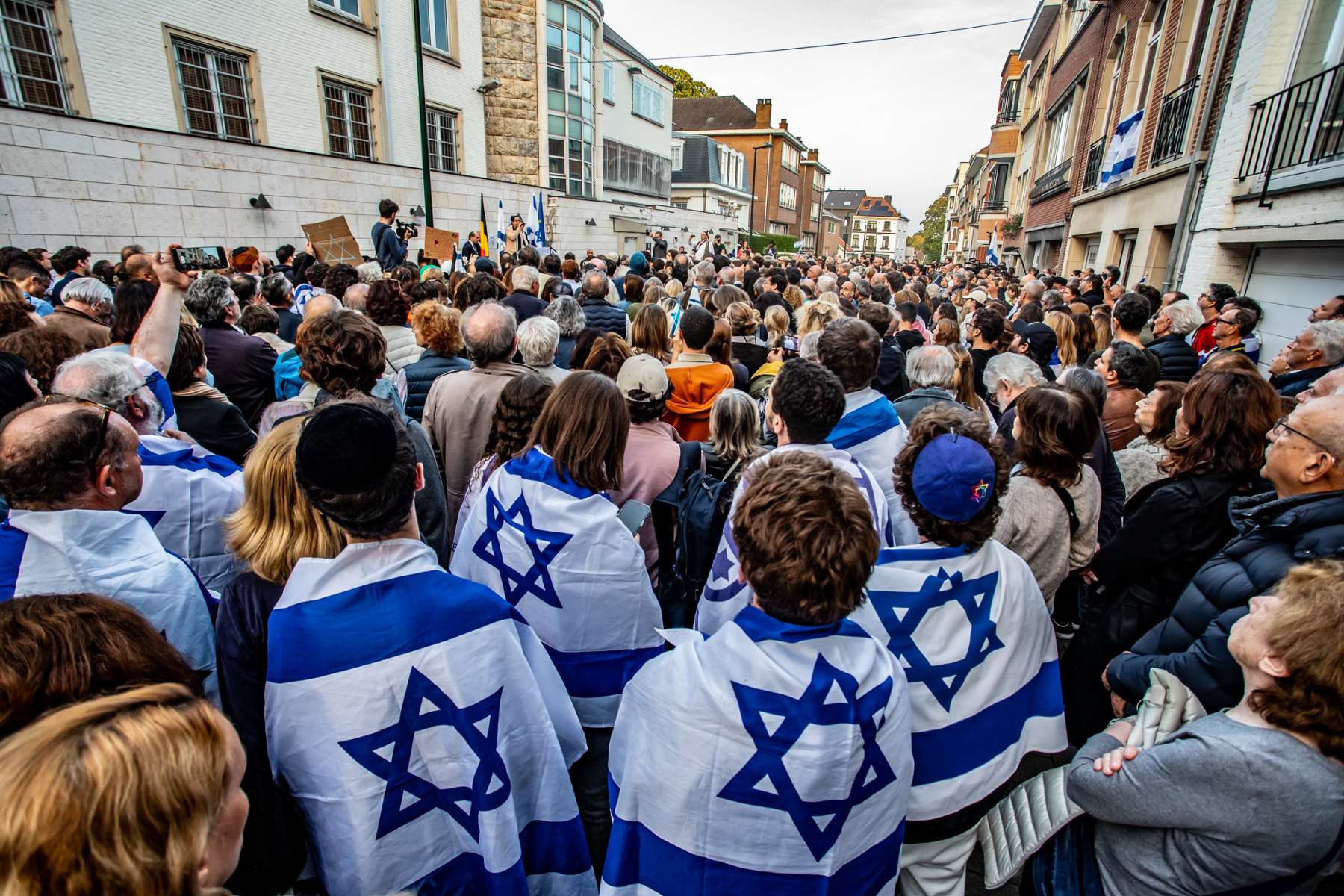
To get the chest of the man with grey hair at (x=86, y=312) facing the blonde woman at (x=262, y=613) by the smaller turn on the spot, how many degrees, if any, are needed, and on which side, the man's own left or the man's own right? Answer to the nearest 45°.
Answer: approximately 135° to the man's own right

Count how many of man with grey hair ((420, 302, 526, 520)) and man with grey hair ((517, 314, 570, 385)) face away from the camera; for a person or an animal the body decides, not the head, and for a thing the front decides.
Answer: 2

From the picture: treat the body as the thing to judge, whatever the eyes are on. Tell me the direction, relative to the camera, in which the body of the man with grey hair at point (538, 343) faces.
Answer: away from the camera

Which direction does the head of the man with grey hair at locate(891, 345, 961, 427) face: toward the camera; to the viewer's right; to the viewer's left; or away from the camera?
away from the camera

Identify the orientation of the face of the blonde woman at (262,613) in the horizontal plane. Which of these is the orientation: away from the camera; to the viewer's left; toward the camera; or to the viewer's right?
away from the camera

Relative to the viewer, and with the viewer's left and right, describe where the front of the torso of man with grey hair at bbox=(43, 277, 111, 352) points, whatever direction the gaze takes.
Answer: facing away from the viewer and to the right of the viewer

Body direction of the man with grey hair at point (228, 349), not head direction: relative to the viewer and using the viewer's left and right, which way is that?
facing away from the viewer and to the right of the viewer

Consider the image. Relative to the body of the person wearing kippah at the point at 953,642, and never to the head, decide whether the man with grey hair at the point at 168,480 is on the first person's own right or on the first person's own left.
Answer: on the first person's own left

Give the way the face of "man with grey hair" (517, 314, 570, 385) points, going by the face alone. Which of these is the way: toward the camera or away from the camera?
away from the camera

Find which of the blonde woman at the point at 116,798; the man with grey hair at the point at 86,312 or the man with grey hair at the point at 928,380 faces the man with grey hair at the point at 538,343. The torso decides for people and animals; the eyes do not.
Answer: the blonde woman

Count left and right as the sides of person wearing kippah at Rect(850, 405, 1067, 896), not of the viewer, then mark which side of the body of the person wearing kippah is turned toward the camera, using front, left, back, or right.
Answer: back

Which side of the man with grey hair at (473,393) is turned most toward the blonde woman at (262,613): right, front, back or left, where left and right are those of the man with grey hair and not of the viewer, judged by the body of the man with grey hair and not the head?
back

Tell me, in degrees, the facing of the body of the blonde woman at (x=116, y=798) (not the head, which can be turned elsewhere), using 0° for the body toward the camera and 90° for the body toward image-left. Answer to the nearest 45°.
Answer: approximately 225°

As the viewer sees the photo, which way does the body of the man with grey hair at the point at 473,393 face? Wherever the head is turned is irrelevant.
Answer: away from the camera

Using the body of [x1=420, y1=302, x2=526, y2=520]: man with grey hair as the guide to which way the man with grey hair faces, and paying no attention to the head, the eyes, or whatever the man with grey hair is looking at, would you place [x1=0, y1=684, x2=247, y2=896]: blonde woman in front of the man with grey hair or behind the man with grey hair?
behind

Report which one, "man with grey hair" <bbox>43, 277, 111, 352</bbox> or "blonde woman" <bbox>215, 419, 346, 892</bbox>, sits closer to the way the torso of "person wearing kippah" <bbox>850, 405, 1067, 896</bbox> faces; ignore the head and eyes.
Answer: the man with grey hair
